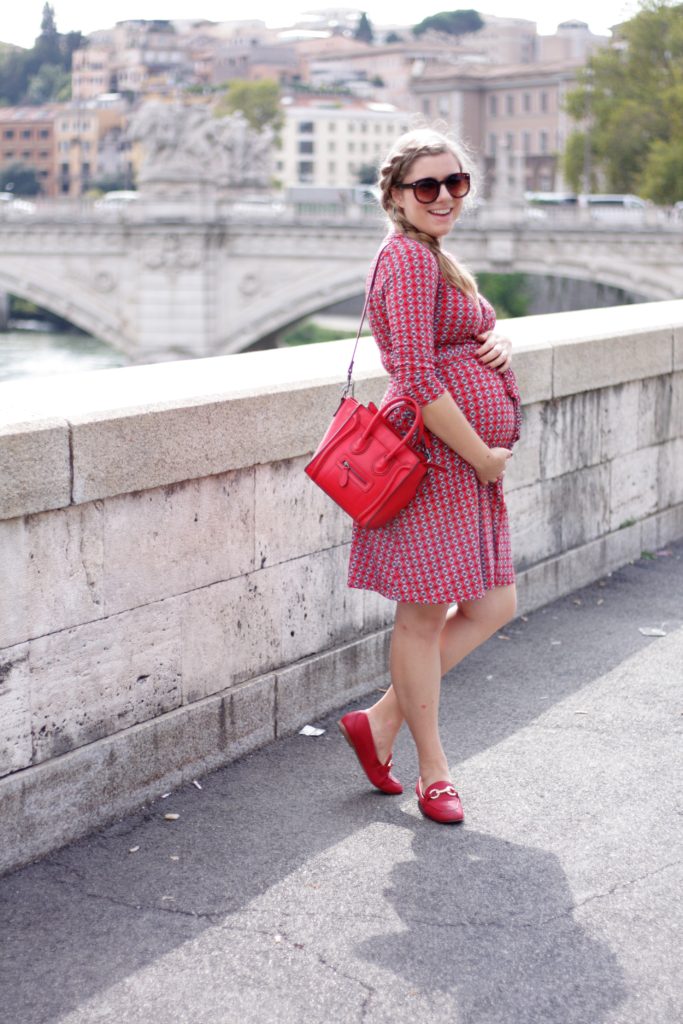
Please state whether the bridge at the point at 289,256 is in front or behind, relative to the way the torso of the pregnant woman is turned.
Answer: behind

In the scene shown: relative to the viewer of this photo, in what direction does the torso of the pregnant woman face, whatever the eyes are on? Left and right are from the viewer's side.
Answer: facing the viewer and to the right of the viewer
